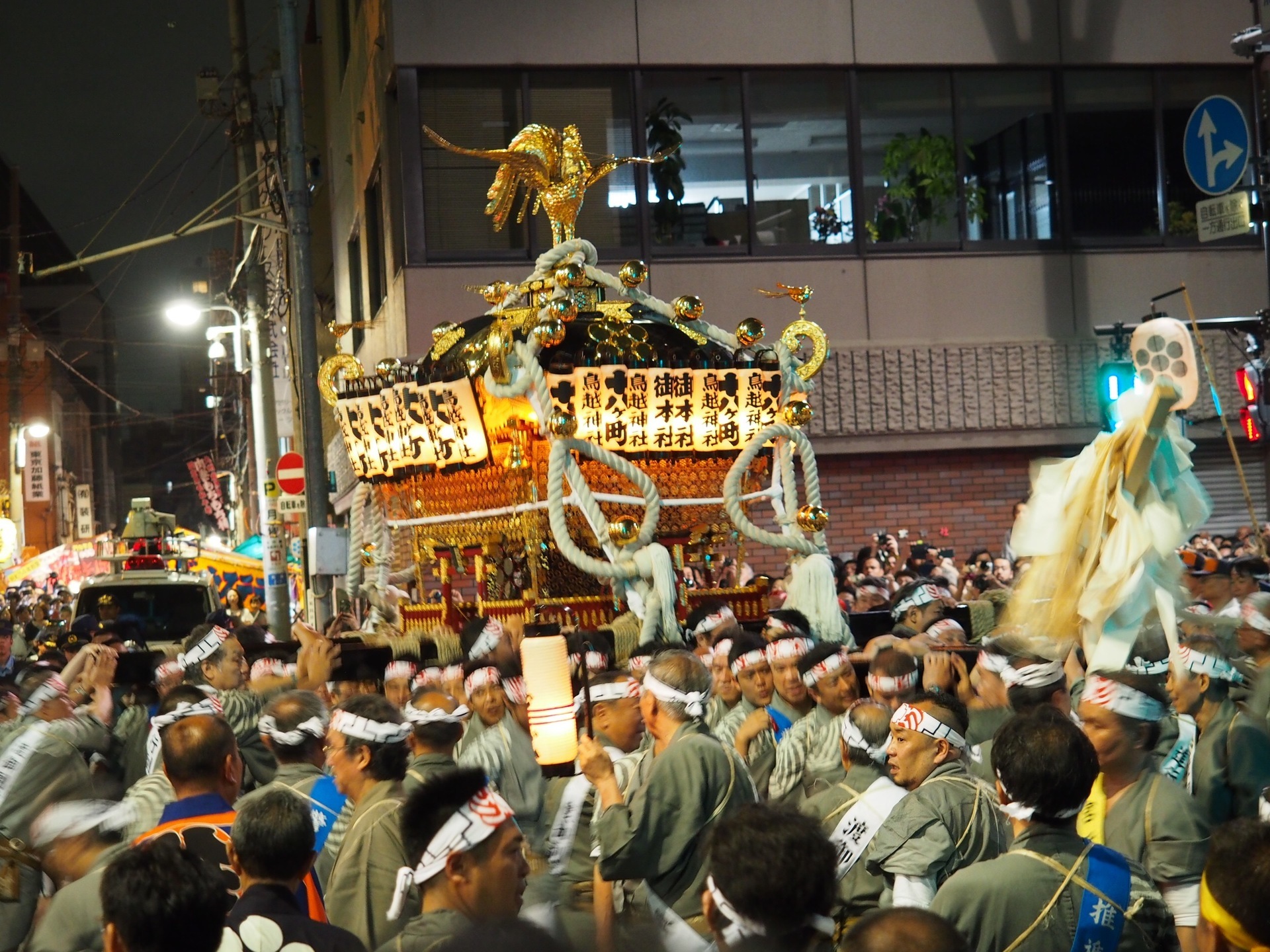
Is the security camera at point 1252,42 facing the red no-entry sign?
yes

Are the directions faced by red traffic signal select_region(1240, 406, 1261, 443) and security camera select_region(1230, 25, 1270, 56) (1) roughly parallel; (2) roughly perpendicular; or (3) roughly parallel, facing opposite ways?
roughly perpendicular

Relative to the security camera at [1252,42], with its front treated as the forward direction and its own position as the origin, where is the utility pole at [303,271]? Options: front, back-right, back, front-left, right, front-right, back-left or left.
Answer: front

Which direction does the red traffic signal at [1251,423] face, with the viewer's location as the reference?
facing the viewer

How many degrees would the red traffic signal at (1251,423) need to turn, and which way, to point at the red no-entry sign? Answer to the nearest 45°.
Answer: approximately 90° to its right

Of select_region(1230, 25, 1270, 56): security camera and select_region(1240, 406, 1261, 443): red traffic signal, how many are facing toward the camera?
1

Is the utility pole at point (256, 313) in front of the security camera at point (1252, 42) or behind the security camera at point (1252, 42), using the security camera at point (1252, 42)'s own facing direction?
in front

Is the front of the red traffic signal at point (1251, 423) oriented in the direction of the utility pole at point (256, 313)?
no

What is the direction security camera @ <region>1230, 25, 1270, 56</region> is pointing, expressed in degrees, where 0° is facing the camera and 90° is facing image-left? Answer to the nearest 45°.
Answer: approximately 90°

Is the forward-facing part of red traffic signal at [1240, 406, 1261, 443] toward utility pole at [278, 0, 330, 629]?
no

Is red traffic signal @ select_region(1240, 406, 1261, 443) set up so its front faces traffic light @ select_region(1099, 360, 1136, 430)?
no
